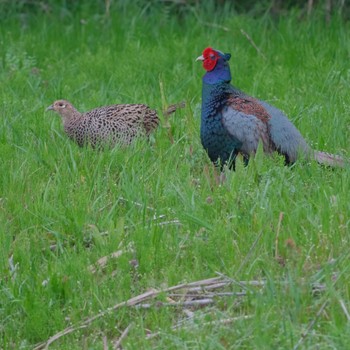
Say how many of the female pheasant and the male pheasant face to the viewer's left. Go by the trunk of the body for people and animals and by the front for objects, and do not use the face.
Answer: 2

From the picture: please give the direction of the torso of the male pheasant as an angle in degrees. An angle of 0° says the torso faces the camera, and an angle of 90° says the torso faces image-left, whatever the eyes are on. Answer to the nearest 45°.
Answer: approximately 90°

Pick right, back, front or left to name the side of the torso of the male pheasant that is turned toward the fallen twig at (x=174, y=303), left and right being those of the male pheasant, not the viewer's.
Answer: left

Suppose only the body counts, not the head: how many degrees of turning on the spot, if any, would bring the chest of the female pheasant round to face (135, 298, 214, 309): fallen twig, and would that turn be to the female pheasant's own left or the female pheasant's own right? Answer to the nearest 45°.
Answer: approximately 90° to the female pheasant's own left

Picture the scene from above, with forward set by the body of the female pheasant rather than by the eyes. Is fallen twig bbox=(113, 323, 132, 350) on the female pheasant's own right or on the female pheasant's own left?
on the female pheasant's own left

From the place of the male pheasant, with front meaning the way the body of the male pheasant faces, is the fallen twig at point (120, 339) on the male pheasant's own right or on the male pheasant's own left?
on the male pheasant's own left

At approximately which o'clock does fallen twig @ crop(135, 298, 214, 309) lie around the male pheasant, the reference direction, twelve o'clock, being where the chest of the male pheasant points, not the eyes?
The fallen twig is roughly at 9 o'clock from the male pheasant.

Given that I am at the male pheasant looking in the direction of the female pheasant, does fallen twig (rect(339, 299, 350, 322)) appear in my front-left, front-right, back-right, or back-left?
back-left

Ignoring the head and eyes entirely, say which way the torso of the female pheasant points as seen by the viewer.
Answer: to the viewer's left
